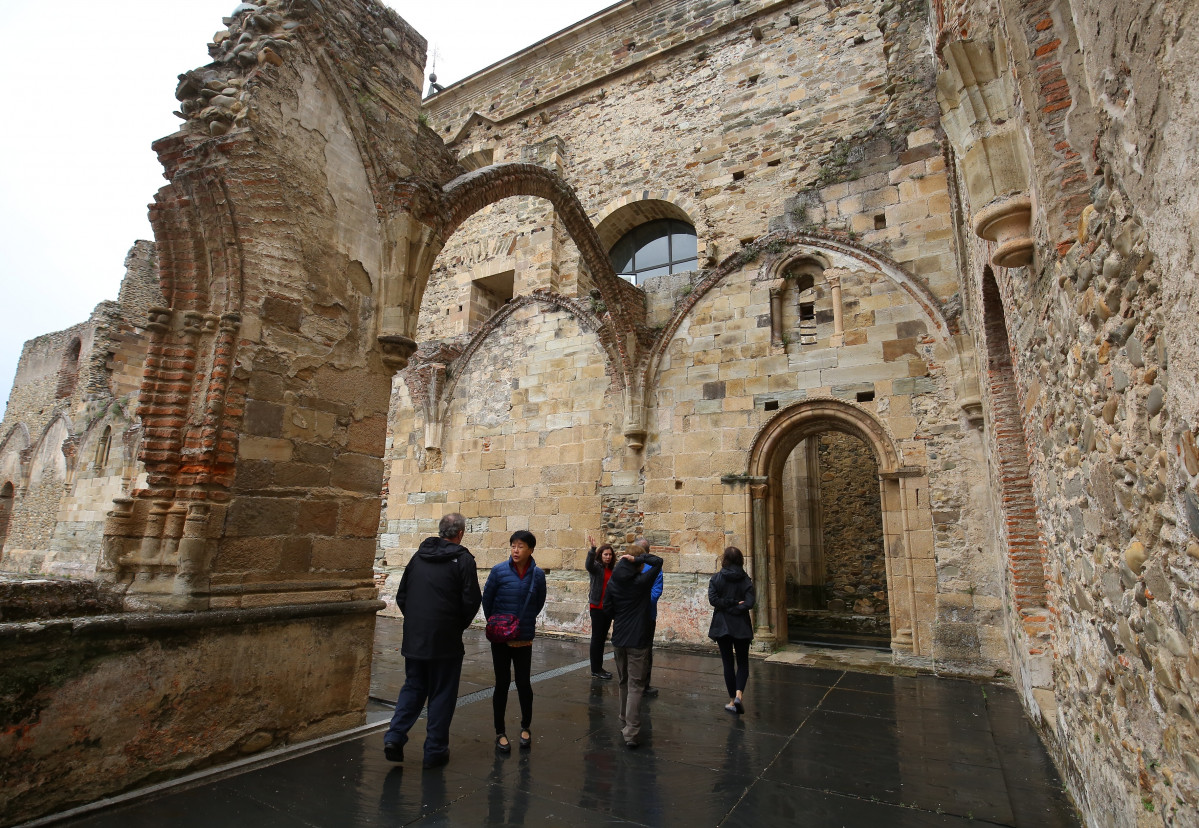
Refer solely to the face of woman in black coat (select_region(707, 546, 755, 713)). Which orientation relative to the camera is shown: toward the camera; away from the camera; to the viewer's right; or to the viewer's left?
away from the camera

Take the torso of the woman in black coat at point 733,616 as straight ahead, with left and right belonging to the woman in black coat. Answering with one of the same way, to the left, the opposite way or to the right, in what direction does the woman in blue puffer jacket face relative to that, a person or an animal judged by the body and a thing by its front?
the opposite way

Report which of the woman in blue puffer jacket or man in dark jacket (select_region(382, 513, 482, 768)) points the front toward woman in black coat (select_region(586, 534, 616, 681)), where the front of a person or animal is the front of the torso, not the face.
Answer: the man in dark jacket

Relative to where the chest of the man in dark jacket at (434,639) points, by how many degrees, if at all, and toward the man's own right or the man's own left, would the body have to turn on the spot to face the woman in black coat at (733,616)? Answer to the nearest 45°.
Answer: approximately 45° to the man's own right

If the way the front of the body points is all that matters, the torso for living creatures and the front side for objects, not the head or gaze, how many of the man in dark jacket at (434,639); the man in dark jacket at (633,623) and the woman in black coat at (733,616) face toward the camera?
0

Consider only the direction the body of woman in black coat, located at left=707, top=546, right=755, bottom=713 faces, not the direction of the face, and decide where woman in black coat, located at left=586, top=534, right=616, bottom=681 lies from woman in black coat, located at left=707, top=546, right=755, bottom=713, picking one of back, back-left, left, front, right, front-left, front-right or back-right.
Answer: front-left

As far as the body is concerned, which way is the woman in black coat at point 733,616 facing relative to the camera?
away from the camera

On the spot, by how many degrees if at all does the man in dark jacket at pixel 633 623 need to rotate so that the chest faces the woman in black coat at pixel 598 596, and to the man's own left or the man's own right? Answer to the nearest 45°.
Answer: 0° — they already face them

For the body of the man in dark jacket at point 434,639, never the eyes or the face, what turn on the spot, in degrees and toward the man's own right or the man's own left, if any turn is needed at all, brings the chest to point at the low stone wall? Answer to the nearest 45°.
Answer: approximately 135° to the man's own left

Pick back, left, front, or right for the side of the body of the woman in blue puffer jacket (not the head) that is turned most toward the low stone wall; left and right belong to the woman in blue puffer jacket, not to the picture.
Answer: right

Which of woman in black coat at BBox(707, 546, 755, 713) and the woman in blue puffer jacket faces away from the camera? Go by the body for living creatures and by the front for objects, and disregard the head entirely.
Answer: the woman in black coat

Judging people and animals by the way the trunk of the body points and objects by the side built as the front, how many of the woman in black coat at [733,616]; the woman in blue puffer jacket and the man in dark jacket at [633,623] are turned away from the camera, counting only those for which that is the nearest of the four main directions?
2

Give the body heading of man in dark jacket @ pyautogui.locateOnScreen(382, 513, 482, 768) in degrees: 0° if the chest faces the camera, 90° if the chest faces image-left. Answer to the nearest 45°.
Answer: approximately 225°

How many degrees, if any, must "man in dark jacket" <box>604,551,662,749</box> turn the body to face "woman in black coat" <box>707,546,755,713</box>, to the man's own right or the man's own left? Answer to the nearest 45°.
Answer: approximately 45° to the man's own right

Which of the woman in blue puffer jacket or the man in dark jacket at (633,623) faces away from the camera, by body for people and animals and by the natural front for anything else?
the man in dark jacket

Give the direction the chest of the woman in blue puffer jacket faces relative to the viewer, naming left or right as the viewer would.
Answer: facing the viewer

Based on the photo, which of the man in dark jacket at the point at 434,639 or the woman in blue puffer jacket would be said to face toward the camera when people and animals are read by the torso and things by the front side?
the woman in blue puffer jacket

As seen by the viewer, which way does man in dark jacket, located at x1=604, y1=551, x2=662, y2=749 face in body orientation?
away from the camera

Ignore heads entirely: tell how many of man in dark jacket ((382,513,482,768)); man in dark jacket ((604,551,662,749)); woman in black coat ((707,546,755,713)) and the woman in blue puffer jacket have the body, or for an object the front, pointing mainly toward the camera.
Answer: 1
